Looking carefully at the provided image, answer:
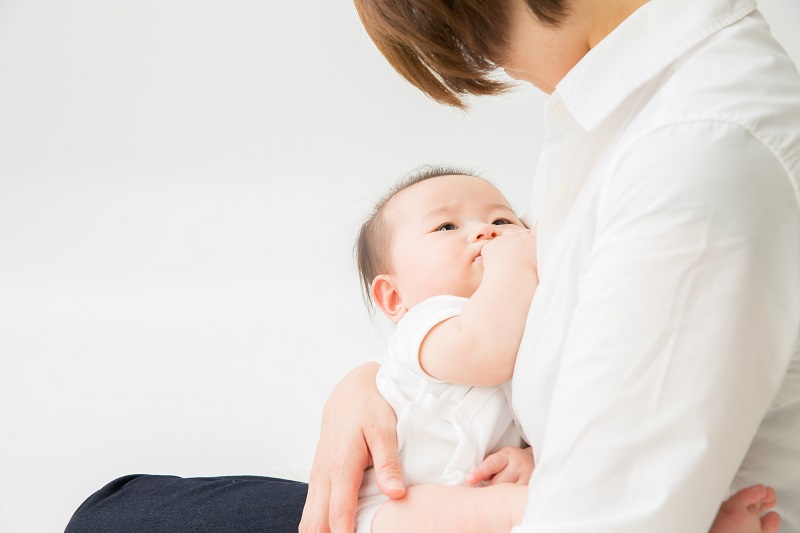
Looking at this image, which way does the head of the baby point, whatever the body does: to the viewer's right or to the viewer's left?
to the viewer's right

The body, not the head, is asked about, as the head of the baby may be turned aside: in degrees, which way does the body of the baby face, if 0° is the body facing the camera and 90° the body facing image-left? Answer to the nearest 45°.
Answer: approximately 315°

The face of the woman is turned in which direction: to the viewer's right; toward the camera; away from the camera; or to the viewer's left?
to the viewer's left

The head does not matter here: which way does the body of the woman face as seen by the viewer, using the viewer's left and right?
facing to the left of the viewer
